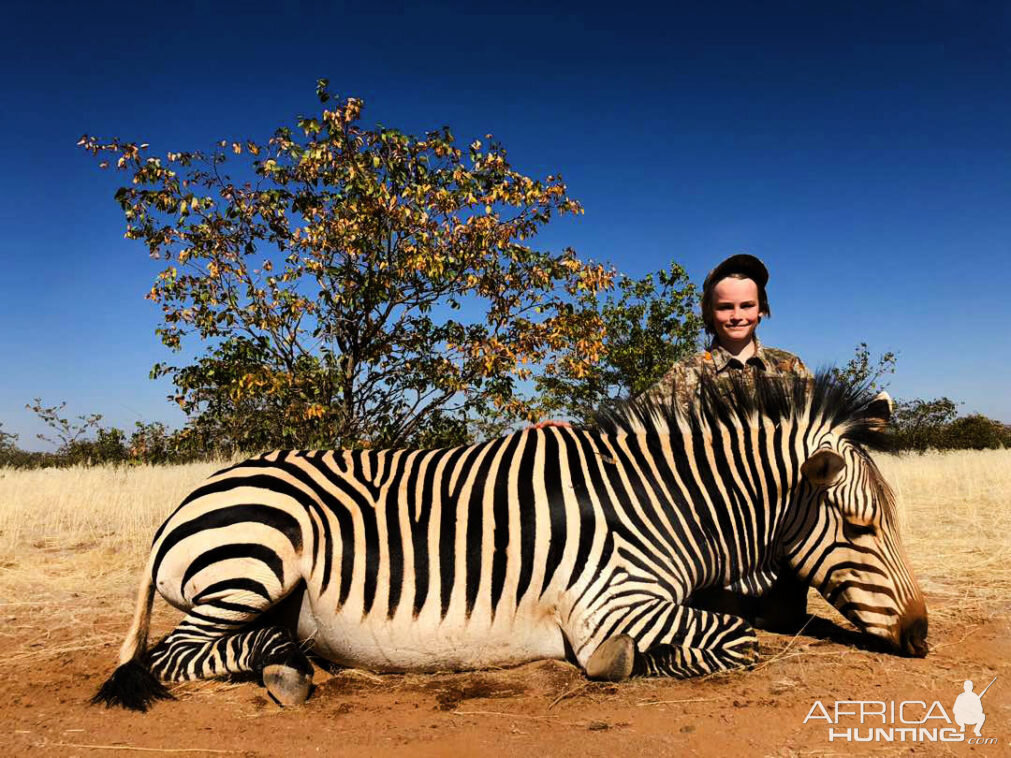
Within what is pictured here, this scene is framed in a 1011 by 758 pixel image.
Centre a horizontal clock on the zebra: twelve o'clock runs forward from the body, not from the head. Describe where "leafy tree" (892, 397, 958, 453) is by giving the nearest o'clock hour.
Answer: The leafy tree is roughly at 10 o'clock from the zebra.

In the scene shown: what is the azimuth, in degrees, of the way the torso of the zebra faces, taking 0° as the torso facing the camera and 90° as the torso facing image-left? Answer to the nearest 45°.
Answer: approximately 270°

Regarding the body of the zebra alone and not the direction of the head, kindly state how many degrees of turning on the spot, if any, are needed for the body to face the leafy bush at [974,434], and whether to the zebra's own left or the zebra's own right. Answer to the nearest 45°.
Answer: approximately 45° to the zebra's own left
